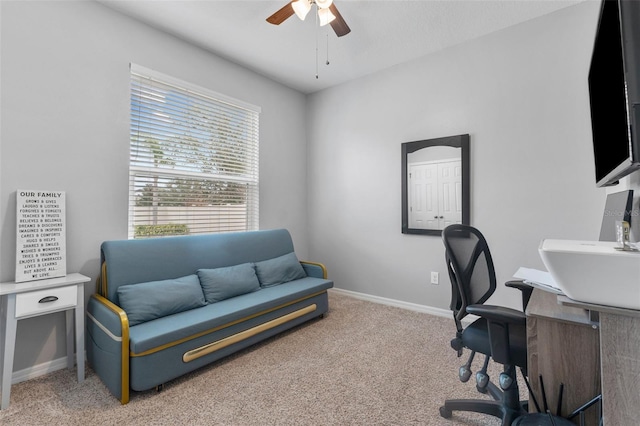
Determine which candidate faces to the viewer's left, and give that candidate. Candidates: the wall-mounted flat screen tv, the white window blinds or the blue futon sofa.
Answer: the wall-mounted flat screen tv

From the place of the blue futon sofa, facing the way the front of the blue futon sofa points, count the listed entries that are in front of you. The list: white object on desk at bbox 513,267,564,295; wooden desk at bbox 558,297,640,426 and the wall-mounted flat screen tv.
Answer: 3

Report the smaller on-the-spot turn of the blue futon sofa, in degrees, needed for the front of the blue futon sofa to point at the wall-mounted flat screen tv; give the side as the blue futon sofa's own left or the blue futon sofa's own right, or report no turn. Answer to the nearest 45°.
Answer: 0° — it already faces it

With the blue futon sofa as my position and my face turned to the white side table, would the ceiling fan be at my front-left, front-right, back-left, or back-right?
back-left

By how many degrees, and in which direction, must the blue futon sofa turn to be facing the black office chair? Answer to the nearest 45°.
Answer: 0° — it already faces it

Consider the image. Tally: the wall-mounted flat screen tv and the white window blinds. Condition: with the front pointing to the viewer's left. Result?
1

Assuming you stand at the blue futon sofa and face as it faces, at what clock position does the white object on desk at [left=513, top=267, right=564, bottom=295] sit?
The white object on desk is roughly at 12 o'clock from the blue futon sofa.

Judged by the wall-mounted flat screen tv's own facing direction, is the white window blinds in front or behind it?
in front

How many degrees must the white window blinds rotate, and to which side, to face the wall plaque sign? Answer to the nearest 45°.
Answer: approximately 90° to its right

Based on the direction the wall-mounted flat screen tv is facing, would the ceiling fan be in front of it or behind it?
in front

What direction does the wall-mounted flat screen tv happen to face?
to the viewer's left

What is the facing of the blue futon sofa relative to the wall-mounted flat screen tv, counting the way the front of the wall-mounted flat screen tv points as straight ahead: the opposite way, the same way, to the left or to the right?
the opposite way

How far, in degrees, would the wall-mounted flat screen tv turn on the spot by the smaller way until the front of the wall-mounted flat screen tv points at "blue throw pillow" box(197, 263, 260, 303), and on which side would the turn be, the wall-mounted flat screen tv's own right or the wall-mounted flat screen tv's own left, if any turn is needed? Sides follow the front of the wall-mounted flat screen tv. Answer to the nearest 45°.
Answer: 0° — it already faces it
